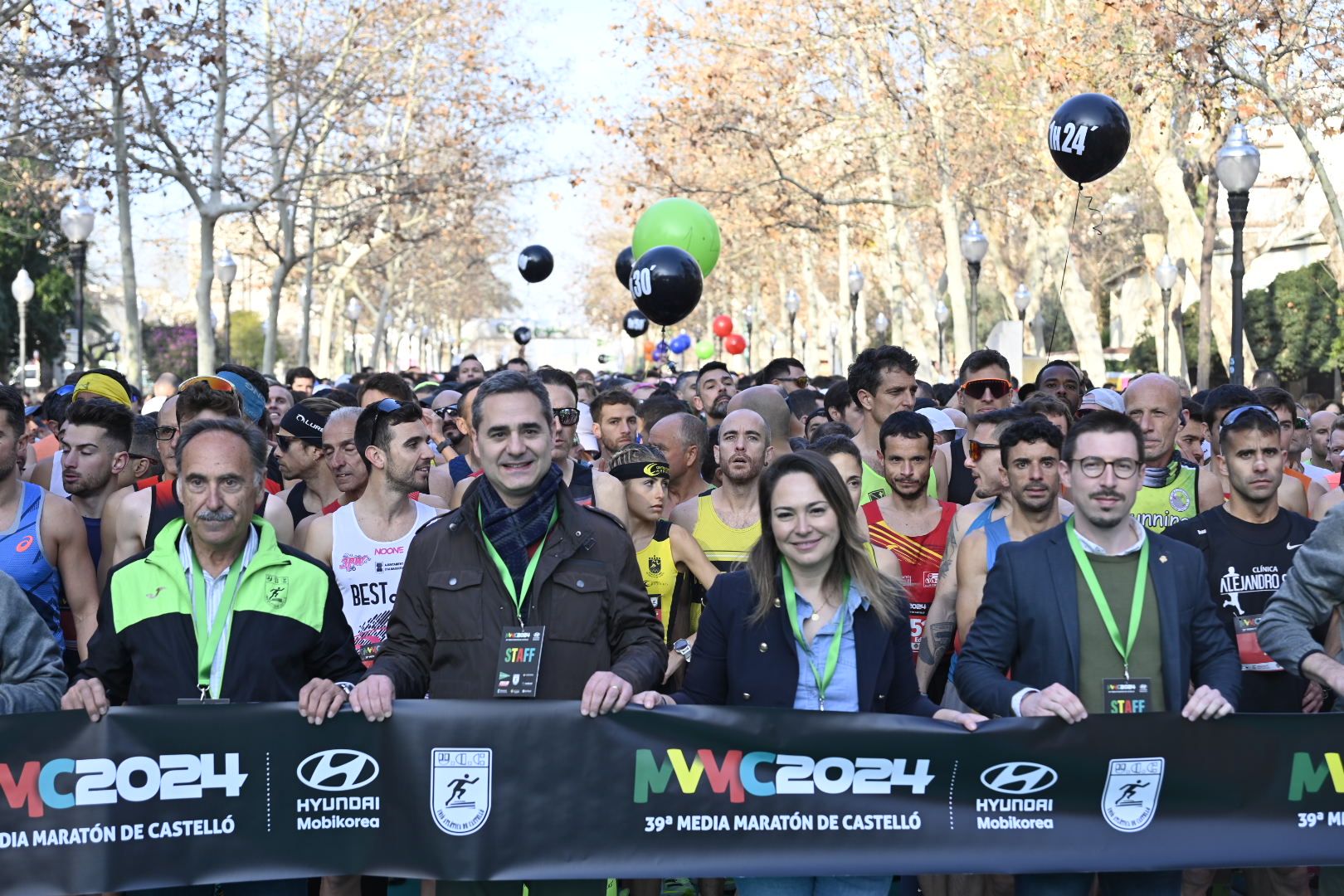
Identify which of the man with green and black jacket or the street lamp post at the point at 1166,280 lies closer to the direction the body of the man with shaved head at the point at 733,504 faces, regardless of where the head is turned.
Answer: the man with green and black jacket

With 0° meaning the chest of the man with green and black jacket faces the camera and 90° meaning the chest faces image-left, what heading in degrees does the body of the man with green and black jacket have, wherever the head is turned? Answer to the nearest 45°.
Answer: approximately 0°

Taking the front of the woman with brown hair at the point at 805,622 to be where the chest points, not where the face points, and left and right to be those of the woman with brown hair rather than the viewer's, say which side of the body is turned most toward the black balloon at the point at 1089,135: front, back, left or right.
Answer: back

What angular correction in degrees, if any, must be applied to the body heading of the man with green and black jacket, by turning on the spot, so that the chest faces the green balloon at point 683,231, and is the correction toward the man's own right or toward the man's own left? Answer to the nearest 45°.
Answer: approximately 135° to the man's own left

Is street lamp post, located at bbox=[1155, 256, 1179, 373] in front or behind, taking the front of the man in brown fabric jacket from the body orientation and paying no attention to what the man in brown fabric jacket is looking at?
behind

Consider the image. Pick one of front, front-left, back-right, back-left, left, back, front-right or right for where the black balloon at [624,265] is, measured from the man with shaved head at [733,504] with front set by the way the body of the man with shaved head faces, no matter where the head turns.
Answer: back

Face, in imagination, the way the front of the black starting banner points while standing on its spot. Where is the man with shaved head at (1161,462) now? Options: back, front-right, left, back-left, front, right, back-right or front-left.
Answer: back-left

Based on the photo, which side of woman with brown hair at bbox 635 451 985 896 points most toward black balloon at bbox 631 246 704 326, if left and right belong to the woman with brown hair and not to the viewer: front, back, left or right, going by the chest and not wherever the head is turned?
back

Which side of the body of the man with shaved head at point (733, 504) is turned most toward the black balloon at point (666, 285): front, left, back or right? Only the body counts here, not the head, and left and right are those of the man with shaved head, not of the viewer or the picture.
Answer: back
